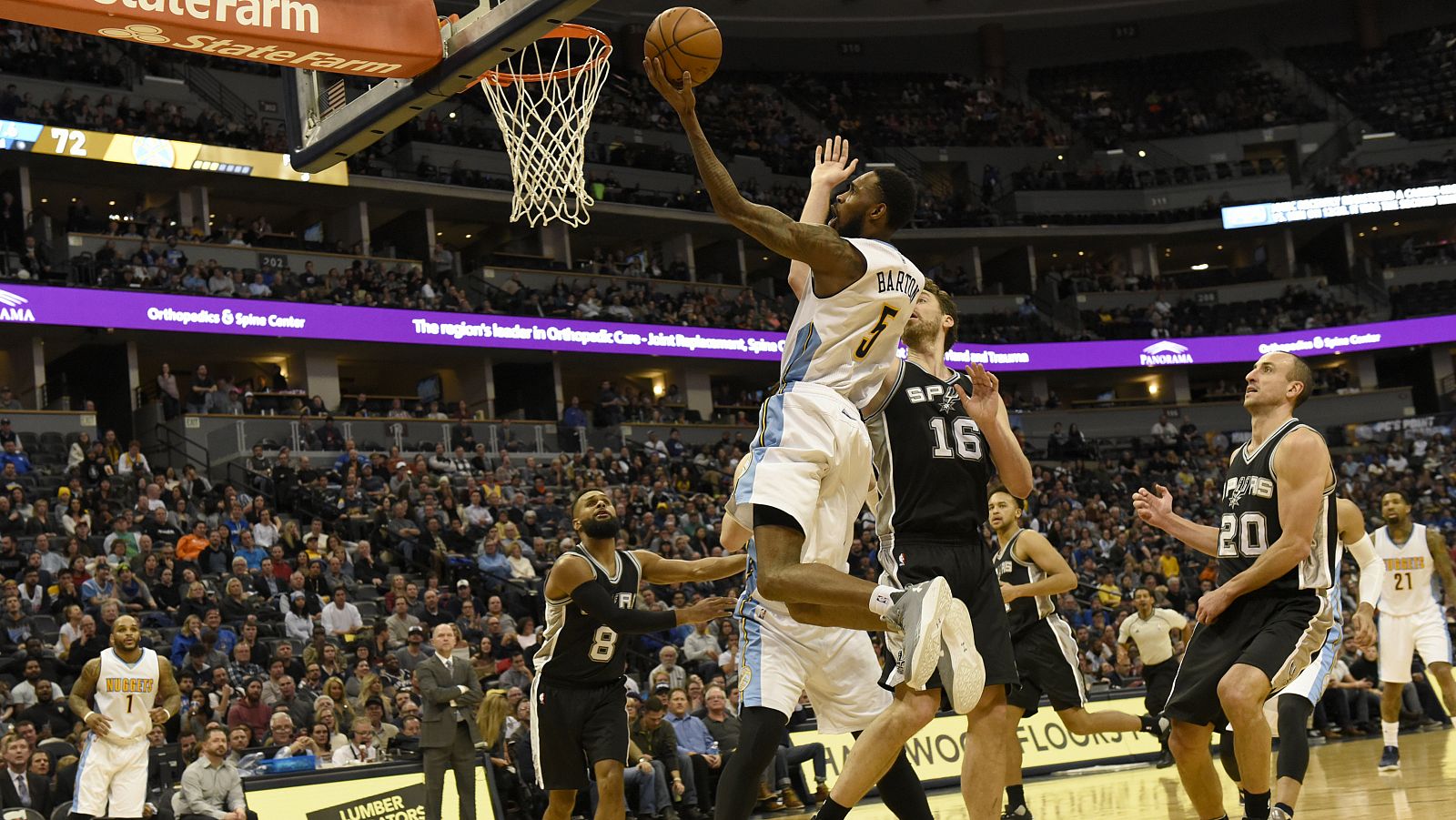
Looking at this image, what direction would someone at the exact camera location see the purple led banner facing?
facing the viewer

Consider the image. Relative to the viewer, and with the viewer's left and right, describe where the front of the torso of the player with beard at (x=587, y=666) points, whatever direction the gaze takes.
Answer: facing the viewer and to the right of the viewer

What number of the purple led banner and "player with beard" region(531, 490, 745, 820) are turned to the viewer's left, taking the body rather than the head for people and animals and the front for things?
0

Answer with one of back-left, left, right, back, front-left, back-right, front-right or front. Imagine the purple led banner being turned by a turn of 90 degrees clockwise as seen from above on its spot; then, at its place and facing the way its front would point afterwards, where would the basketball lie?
left

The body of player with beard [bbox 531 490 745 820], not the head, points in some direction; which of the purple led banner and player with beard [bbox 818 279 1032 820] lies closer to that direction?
the player with beard

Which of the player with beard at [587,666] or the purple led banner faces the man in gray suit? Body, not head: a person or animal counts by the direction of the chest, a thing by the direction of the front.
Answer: the purple led banner

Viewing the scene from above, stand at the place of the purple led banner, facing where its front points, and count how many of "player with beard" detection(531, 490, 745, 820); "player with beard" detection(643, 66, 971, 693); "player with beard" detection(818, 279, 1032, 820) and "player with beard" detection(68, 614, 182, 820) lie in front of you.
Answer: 4

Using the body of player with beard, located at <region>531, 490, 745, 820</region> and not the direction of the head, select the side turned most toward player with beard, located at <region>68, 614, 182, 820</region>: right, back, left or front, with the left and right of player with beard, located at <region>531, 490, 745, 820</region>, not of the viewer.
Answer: back

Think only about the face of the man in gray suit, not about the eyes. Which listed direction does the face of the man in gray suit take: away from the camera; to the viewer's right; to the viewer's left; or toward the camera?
toward the camera

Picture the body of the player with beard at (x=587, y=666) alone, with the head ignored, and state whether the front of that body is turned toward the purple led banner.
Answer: no

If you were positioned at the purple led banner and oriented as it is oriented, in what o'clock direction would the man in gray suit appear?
The man in gray suit is roughly at 12 o'clock from the purple led banner.

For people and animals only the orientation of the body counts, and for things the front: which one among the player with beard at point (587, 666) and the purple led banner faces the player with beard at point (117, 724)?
the purple led banner

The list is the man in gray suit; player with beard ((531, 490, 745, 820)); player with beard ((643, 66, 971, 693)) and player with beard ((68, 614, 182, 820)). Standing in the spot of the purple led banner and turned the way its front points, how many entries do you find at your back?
0

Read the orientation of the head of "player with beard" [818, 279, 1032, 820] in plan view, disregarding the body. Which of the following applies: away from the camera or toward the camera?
toward the camera

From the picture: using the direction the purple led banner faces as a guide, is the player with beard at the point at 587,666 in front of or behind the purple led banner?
in front

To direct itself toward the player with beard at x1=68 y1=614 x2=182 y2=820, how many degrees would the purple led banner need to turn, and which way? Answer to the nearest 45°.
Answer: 0° — it already faces them

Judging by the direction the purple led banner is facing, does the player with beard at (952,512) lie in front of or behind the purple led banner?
in front
